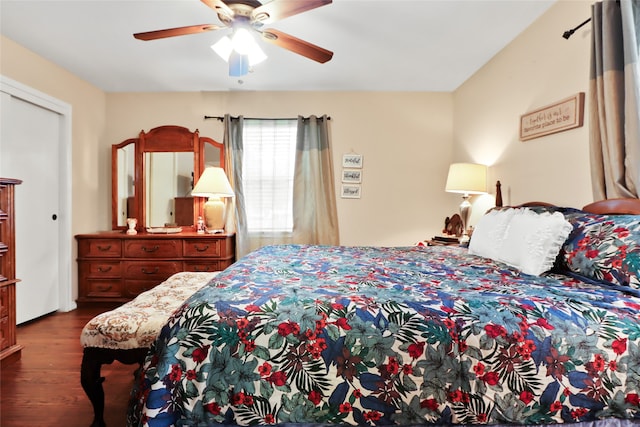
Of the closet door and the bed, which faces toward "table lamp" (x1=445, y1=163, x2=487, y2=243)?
the closet door

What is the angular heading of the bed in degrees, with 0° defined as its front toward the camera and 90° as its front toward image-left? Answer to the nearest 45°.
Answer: approximately 90°

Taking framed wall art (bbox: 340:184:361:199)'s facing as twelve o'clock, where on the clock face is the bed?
The bed is roughly at 12 o'clock from the framed wall art.

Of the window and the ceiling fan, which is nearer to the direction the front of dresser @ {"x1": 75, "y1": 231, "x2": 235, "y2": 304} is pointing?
the ceiling fan

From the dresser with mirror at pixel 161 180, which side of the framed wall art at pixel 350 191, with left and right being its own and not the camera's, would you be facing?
right

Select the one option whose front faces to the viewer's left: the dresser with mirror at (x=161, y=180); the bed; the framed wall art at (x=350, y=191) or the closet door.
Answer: the bed
